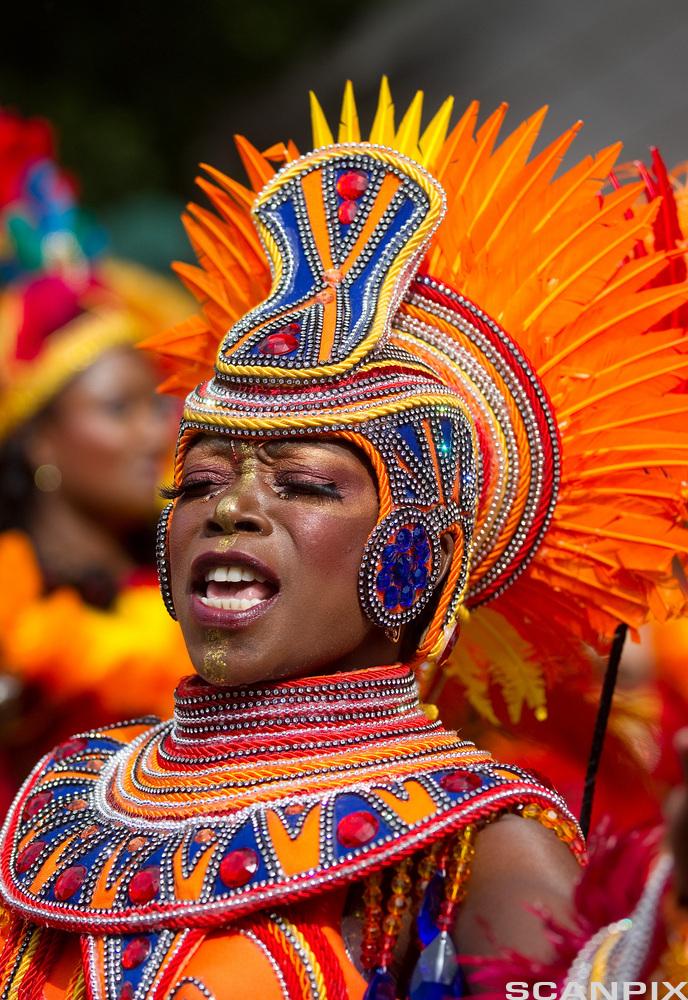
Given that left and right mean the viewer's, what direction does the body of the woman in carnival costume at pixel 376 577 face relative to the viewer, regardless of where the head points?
facing the viewer and to the left of the viewer

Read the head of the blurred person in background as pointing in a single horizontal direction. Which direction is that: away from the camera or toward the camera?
toward the camera

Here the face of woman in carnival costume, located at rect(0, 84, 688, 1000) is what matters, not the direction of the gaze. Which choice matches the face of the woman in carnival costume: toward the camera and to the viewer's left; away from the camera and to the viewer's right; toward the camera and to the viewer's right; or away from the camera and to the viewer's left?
toward the camera and to the viewer's left

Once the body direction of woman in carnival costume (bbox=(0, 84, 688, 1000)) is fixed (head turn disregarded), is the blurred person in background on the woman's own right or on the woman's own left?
on the woman's own right
